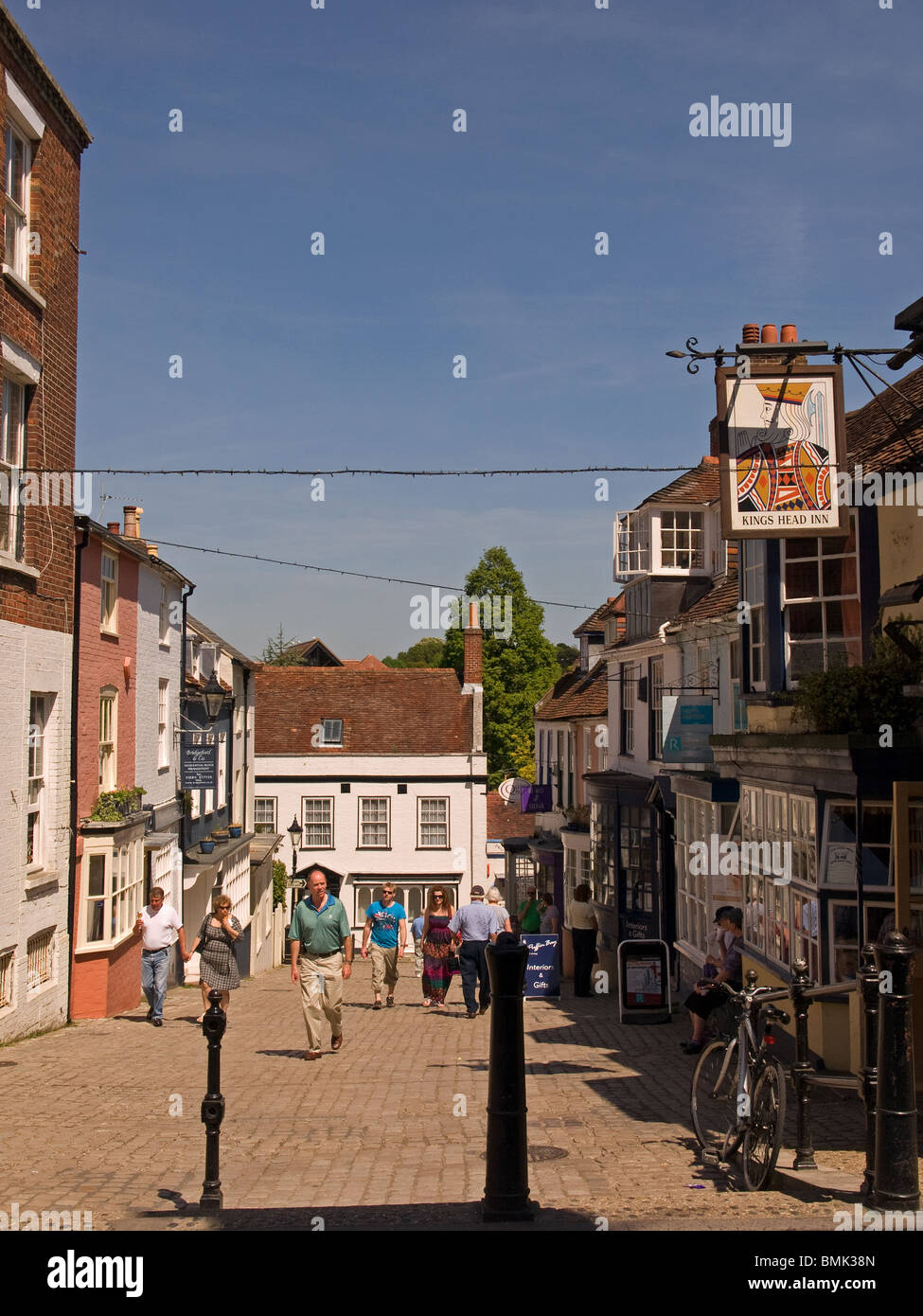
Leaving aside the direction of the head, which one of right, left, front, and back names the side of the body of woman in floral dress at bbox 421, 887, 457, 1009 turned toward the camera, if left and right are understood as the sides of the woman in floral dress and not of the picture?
front

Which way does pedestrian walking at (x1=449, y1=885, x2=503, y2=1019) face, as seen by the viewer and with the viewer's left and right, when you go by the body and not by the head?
facing away from the viewer

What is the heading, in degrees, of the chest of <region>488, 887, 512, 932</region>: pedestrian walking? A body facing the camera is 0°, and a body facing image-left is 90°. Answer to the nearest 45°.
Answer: approximately 180°

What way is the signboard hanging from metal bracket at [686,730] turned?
toward the camera

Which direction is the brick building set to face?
to the viewer's right

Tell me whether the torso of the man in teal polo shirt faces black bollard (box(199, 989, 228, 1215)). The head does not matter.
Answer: yes

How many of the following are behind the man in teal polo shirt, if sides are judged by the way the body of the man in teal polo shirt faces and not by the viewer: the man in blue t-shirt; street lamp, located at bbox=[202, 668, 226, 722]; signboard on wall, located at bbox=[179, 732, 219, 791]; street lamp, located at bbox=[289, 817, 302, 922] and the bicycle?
4

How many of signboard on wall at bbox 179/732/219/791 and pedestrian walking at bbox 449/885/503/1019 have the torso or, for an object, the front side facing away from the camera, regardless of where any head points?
1

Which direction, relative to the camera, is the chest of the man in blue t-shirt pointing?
toward the camera

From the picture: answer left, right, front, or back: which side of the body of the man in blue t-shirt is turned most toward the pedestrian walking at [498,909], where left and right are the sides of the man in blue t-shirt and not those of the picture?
left

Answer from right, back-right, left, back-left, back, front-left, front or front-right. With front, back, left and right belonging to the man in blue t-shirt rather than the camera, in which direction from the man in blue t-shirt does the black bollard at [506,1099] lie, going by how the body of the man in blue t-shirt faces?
front

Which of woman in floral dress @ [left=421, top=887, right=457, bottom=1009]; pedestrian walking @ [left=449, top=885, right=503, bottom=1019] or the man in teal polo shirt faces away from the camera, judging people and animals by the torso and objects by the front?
the pedestrian walking

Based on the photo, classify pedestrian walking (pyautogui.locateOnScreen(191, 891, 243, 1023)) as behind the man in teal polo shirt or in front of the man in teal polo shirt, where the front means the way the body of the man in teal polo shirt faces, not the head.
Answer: behind

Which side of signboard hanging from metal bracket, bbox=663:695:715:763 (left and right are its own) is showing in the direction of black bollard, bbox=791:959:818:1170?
front
